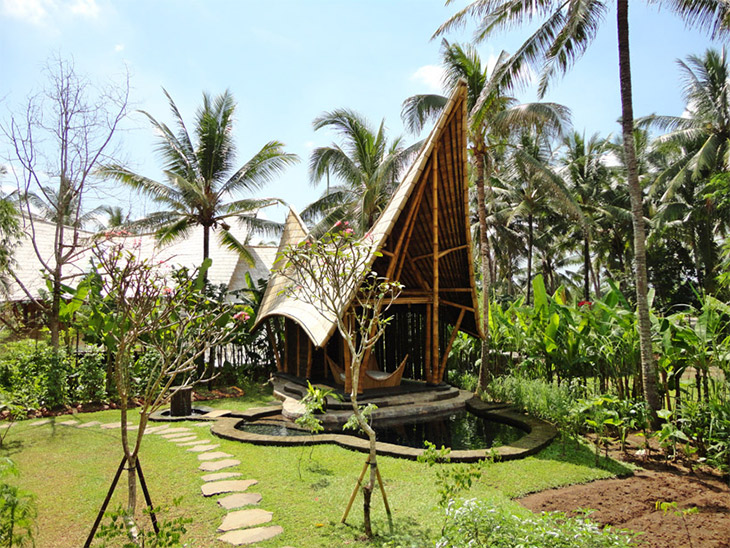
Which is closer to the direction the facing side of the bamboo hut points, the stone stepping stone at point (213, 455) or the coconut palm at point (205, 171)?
the stone stepping stone

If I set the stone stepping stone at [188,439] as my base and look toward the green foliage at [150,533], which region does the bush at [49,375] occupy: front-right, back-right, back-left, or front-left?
back-right

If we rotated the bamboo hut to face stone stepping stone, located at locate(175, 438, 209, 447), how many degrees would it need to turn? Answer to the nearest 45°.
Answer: approximately 90° to its right

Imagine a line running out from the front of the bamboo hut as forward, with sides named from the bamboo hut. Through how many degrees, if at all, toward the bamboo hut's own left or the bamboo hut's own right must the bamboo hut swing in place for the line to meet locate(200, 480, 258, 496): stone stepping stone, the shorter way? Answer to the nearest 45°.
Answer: approximately 90° to the bamboo hut's own right

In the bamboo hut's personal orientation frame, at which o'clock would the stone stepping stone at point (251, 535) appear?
The stone stepping stone is roughly at 2 o'clock from the bamboo hut.

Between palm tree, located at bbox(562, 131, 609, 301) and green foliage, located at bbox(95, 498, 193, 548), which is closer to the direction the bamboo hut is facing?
the green foliage
